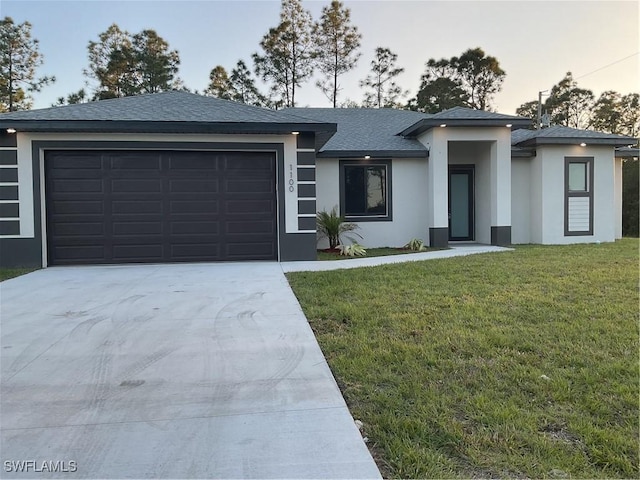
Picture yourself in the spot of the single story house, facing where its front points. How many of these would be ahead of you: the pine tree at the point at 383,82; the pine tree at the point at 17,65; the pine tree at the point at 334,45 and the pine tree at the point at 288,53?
0

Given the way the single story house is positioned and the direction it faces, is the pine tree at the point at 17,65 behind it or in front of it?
behind

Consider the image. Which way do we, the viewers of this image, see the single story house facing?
facing the viewer

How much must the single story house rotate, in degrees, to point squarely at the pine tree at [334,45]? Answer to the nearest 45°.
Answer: approximately 180°

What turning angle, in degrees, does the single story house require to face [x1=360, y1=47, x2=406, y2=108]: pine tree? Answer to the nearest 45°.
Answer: approximately 180°

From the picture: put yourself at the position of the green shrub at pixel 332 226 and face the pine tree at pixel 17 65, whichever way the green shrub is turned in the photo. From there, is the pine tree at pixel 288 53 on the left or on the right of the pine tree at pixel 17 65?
right

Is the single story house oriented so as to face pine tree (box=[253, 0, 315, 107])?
no
